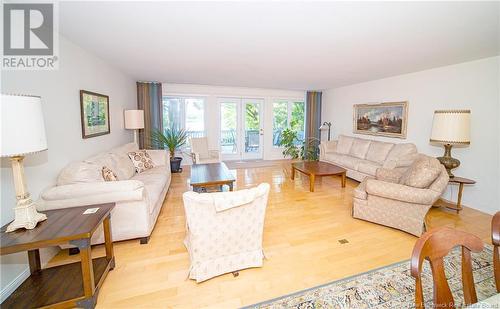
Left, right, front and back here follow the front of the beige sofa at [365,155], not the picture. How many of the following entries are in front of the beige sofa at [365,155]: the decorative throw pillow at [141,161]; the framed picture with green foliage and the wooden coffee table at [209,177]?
3

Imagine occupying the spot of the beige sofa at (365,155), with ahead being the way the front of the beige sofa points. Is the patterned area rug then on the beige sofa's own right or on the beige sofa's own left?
on the beige sofa's own left

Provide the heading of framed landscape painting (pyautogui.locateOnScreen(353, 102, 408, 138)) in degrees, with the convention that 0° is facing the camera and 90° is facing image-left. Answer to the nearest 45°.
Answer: approximately 45°

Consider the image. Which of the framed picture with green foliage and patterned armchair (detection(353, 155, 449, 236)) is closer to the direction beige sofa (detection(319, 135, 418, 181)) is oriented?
the framed picture with green foliage

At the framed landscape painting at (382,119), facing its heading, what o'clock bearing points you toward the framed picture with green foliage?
The framed picture with green foliage is roughly at 12 o'clock from the framed landscape painting.

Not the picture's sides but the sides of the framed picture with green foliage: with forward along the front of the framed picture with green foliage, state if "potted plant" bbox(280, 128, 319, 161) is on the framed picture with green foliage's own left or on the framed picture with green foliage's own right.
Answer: on the framed picture with green foliage's own left

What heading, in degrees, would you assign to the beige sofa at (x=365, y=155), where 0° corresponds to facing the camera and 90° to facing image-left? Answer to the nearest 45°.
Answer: approximately 45°
